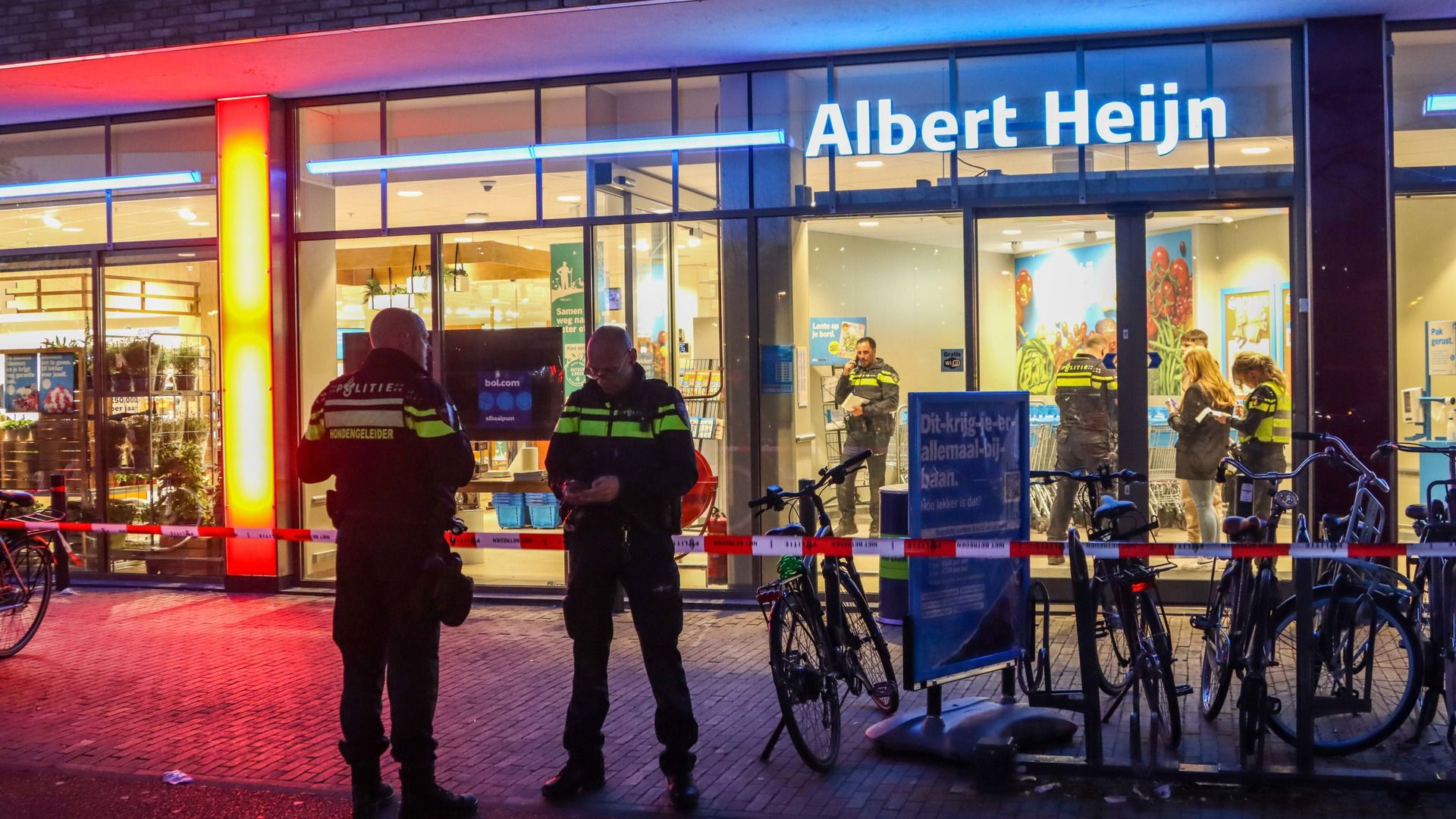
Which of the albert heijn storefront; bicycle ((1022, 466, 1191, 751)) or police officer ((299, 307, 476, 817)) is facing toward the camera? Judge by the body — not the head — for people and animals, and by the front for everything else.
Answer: the albert heijn storefront

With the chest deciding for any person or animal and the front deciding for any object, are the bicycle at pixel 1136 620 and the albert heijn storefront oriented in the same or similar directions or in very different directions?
very different directions

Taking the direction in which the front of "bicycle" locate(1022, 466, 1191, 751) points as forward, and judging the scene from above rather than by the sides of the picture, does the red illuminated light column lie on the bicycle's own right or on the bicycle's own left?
on the bicycle's own left

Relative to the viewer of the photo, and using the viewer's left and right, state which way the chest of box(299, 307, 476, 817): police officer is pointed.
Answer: facing away from the viewer and to the right of the viewer

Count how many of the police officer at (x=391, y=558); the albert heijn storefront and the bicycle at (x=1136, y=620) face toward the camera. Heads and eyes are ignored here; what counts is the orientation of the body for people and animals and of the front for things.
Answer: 1

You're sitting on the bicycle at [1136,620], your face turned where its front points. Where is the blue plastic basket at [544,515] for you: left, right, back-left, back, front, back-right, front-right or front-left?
front-left

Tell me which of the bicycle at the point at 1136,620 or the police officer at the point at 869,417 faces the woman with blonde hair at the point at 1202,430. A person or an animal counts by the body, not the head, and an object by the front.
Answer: the bicycle

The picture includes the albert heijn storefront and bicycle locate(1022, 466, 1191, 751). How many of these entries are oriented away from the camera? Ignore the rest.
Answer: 1

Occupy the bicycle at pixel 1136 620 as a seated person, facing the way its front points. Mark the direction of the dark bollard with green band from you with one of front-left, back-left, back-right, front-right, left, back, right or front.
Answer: front-left

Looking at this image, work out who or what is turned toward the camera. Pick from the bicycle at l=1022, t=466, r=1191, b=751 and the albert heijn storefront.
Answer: the albert heijn storefront

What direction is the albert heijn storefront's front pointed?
toward the camera

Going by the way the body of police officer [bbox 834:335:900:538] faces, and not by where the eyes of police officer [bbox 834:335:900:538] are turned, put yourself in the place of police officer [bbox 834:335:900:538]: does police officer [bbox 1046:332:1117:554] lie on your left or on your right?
on your left

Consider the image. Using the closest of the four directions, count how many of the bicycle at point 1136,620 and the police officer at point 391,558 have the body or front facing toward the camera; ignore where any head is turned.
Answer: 0

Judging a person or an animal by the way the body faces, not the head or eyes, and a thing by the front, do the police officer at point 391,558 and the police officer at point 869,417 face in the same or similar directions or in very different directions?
very different directions

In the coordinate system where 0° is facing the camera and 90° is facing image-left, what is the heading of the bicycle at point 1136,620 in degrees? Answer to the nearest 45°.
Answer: approximately 180°

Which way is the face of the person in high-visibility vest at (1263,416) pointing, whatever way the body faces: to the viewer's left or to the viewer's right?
to the viewer's left

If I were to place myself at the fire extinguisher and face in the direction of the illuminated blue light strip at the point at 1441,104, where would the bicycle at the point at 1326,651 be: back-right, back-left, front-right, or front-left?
front-right
